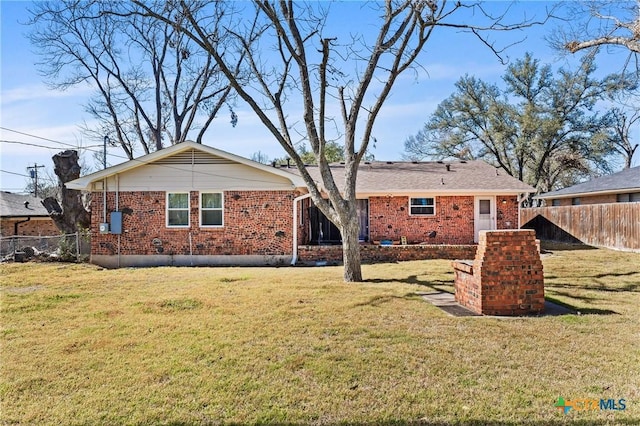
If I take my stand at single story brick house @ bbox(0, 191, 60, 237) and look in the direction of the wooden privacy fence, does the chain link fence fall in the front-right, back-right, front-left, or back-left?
front-right

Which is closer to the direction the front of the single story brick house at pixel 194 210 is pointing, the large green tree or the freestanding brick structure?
the large green tree

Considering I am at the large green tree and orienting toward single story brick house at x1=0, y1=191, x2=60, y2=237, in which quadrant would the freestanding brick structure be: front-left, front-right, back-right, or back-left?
front-left

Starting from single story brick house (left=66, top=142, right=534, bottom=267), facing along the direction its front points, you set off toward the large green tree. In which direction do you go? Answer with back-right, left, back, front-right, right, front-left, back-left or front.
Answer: front-right

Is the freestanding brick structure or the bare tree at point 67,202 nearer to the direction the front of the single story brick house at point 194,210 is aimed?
the bare tree

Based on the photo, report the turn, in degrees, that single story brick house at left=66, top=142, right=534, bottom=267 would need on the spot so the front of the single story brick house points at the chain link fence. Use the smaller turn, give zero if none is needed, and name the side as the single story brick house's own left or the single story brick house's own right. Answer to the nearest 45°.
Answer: approximately 90° to the single story brick house's own left

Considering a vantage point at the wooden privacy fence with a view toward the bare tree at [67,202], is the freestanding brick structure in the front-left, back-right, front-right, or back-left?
front-left

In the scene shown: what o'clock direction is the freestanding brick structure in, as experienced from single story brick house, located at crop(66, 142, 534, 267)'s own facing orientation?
The freestanding brick structure is roughly at 5 o'clock from the single story brick house.

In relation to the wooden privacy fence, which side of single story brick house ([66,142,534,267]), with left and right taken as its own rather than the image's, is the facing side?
right

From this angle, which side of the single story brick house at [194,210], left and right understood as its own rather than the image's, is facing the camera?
back

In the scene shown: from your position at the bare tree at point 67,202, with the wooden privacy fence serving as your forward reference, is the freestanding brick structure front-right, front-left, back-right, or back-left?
front-right

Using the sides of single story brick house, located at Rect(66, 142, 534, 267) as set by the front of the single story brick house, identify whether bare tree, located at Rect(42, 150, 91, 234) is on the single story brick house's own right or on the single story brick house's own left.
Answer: on the single story brick house's own left

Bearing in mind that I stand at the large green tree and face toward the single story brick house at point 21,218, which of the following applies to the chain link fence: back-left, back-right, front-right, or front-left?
front-left
